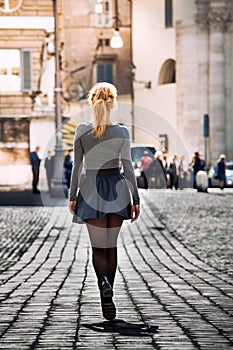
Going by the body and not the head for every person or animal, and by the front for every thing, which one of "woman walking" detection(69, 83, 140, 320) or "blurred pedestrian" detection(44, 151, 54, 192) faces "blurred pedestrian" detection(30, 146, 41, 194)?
the woman walking

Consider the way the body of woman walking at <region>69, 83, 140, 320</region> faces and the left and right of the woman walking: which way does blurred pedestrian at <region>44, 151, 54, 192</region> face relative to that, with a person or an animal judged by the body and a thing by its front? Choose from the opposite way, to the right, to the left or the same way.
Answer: the opposite way

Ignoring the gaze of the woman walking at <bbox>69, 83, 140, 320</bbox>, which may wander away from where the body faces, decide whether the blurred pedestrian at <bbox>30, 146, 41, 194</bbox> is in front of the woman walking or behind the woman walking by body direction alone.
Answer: in front

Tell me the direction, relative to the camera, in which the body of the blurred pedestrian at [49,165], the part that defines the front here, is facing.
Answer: toward the camera

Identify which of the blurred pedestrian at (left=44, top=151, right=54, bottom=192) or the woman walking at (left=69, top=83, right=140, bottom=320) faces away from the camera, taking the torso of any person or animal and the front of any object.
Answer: the woman walking

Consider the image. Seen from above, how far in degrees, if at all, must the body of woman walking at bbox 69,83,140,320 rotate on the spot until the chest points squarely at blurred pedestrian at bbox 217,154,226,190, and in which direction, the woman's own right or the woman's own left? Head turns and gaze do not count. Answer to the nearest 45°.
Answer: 0° — they already face them

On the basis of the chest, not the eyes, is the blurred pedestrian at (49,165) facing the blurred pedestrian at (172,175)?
no

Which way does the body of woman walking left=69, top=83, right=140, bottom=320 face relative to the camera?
away from the camera

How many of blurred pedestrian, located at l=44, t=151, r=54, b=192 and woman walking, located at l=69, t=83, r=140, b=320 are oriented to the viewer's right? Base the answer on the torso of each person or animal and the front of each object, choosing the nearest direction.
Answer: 0

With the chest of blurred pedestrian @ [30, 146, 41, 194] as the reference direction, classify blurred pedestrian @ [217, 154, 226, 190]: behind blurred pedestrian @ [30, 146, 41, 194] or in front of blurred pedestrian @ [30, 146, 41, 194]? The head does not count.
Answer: in front

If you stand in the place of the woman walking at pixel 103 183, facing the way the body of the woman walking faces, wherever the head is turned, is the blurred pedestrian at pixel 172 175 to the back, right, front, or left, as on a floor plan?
front
